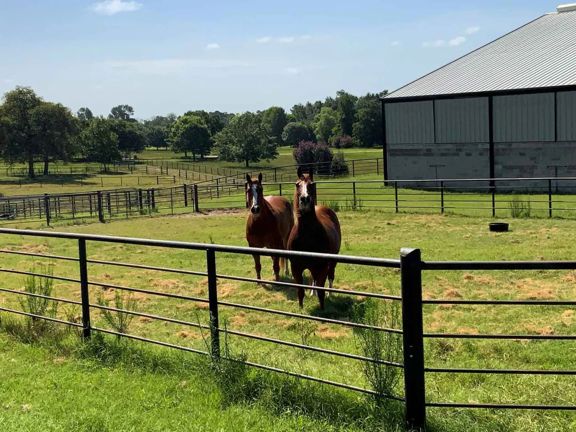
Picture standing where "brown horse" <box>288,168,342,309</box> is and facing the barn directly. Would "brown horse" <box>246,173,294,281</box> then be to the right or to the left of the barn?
left

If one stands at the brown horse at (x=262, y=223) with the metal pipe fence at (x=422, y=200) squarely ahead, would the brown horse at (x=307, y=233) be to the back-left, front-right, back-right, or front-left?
back-right

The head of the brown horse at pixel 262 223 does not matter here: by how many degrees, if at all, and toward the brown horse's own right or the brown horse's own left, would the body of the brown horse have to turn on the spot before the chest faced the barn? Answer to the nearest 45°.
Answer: approximately 180°

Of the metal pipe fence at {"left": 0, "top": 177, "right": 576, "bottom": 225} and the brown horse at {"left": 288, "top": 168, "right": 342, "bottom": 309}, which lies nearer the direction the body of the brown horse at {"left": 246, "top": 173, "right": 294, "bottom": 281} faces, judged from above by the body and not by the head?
the brown horse

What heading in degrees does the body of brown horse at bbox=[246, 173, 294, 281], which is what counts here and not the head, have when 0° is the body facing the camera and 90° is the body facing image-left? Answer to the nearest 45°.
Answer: approximately 45°

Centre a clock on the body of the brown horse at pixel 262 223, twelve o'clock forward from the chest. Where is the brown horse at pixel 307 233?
the brown horse at pixel 307 233 is roughly at 10 o'clock from the brown horse at pixel 262 223.

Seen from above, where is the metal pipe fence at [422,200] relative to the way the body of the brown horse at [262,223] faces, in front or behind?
behind

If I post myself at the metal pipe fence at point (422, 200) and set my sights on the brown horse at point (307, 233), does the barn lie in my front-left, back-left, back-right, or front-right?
back-left
